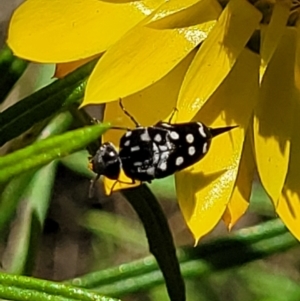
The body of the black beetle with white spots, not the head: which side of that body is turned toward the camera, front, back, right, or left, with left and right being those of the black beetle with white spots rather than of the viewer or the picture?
left
